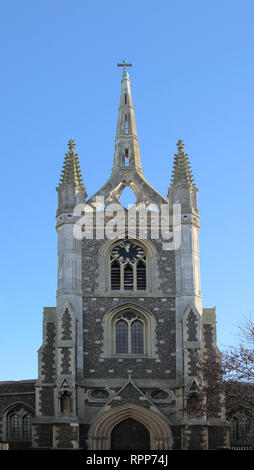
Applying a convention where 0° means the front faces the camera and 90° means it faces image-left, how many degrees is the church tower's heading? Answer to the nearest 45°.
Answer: approximately 0°
